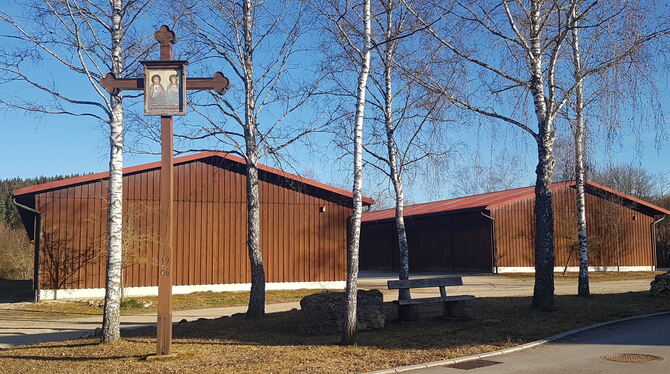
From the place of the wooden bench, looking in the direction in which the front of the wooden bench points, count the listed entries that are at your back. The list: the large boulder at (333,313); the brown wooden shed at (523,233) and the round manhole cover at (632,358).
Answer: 1

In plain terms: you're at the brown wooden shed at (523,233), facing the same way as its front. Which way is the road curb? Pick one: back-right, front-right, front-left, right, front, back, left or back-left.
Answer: front-left

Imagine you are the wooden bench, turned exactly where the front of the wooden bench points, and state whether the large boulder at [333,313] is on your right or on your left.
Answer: on your right

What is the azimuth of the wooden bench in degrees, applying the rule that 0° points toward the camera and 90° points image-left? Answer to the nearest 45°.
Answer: approximately 0°

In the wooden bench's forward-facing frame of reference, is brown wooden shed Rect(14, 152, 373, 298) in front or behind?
behind

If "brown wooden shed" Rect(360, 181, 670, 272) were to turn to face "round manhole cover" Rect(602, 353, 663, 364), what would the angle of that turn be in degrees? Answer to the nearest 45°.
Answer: approximately 45° to its left

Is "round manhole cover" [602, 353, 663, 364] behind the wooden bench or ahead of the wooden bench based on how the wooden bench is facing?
ahead

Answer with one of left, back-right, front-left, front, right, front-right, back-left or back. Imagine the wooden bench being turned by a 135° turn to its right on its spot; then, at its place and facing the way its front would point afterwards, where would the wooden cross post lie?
left

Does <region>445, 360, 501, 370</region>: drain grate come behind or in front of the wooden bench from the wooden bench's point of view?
in front

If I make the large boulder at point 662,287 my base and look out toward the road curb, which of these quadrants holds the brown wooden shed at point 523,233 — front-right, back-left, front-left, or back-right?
back-right

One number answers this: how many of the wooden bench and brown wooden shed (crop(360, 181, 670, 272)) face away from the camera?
0

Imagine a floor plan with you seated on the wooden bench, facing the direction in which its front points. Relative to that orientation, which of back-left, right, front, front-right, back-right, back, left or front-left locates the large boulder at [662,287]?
back-left

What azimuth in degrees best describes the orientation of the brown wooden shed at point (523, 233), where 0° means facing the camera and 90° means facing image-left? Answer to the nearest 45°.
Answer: approximately 45°
